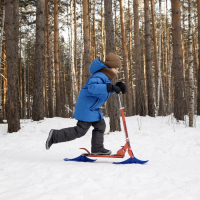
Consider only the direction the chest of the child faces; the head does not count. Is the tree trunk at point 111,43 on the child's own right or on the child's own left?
on the child's own left

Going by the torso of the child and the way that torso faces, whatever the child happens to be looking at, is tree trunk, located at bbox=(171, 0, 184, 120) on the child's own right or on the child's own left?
on the child's own left

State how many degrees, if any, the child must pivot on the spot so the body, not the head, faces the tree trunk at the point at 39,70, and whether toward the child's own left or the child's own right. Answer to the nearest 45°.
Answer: approximately 90° to the child's own left

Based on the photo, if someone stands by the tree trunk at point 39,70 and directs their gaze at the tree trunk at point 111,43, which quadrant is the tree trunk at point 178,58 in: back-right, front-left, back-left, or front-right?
front-left

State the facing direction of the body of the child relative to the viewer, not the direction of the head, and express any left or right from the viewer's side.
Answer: facing to the right of the viewer

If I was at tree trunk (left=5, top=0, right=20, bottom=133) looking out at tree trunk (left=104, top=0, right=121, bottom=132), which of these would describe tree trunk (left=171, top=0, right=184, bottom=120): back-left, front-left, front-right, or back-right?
front-left

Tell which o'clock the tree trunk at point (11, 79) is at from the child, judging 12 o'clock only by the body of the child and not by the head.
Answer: The tree trunk is roughly at 8 o'clock from the child.

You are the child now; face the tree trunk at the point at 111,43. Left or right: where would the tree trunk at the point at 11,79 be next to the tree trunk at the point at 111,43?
left

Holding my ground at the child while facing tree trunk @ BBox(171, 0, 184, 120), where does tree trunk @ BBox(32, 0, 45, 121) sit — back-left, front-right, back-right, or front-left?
front-left

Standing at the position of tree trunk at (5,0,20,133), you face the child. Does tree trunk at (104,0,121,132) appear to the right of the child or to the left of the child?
left

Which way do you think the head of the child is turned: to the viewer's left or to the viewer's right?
to the viewer's right
